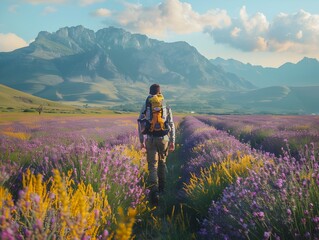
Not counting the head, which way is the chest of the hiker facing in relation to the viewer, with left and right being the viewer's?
facing away from the viewer

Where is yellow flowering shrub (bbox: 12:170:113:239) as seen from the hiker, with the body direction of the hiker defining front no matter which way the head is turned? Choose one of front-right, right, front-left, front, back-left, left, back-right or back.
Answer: back
